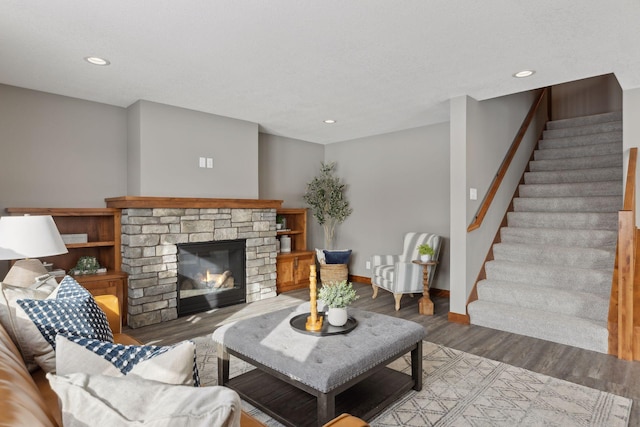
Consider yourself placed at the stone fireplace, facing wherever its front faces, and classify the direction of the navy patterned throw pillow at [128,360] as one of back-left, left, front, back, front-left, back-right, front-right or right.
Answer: front-right

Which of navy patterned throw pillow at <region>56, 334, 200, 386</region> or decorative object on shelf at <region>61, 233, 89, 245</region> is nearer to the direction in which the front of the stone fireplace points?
the navy patterned throw pillow

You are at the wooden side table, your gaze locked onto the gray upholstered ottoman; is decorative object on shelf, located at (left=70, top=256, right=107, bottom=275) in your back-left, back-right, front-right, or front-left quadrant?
front-right

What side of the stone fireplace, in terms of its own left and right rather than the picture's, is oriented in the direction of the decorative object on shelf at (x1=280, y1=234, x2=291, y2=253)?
left

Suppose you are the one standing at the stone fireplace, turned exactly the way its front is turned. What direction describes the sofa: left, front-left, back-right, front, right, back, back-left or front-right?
front-right

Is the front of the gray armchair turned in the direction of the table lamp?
yes

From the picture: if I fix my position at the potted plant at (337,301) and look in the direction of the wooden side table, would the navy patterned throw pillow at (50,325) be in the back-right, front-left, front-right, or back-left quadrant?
back-left

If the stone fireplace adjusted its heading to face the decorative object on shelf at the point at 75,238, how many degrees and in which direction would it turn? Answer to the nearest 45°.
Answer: approximately 135° to its right

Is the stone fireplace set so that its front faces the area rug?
yes

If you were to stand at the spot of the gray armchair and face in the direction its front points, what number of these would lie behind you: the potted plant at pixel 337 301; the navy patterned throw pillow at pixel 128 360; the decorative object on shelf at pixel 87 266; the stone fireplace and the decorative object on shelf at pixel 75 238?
0

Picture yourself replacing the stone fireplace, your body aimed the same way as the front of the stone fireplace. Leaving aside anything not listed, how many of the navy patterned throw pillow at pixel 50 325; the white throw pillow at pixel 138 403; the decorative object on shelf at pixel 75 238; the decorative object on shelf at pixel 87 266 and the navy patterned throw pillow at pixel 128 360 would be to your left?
0

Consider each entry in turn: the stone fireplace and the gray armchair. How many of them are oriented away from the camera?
0

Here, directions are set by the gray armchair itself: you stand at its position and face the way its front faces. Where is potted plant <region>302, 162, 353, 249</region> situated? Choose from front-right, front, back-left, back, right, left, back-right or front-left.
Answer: right

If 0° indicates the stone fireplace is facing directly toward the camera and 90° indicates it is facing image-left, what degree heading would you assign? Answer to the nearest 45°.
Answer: approximately 315°

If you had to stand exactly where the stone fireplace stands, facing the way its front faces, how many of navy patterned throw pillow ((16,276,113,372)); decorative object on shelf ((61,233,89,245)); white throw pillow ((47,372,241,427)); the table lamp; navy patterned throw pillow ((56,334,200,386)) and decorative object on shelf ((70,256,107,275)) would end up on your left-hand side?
0

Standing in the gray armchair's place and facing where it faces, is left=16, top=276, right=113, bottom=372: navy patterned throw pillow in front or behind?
in front

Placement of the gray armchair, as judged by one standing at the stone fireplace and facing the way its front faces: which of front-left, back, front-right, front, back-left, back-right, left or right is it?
front-left
